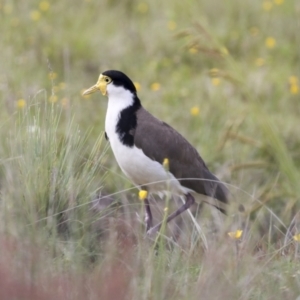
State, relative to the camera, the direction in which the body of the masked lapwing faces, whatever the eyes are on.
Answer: to the viewer's left

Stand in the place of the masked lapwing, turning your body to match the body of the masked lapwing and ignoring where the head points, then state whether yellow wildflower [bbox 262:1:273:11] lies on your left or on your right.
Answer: on your right

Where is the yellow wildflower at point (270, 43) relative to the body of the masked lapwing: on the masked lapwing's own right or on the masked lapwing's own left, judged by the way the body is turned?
on the masked lapwing's own right

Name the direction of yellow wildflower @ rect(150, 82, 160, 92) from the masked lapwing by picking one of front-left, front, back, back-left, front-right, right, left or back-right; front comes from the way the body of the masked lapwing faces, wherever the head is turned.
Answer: right

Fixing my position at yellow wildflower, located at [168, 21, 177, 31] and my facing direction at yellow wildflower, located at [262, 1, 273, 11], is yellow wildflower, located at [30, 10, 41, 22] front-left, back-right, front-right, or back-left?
back-left

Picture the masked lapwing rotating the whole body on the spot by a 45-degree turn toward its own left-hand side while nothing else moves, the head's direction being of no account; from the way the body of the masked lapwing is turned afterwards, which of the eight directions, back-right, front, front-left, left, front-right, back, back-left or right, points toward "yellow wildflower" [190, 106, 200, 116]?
back-right

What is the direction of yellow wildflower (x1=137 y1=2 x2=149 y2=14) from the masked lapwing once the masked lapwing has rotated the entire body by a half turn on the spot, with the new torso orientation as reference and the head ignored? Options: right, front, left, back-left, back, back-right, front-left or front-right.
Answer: left

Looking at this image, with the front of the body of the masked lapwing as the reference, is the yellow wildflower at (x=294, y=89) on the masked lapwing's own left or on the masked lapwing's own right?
on the masked lapwing's own right

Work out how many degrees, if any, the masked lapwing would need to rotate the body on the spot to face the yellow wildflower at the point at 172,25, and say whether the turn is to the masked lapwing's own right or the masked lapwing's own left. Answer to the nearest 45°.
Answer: approximately 90° to the masked lapwing's own right

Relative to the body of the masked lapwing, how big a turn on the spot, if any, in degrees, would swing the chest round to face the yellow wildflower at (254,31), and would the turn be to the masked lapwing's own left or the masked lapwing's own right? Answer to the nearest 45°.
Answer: approximately 90° to the masked lapwing's own right

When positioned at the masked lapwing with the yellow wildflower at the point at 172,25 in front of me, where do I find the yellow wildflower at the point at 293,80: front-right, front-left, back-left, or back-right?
front-right

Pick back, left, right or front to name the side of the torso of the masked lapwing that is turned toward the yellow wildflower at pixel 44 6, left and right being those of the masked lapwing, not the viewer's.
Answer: right
